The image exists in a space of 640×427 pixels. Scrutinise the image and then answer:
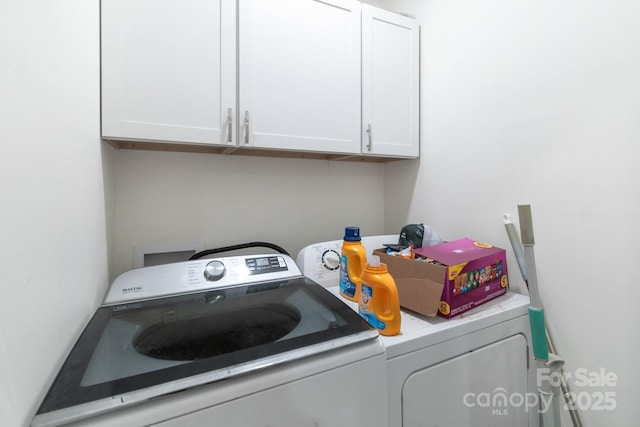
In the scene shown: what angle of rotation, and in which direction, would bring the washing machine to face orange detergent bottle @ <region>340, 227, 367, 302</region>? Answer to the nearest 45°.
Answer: approximately 135° to its left

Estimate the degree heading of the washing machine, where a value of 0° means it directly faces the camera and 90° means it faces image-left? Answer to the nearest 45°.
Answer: approximately 0°

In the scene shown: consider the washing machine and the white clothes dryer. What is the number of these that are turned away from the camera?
0
